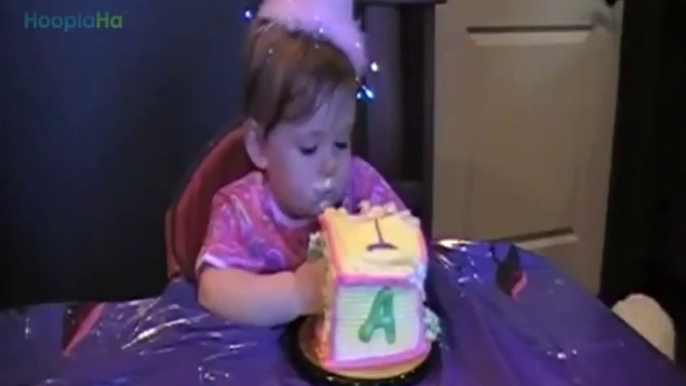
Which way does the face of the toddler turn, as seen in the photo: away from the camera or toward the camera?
toward the camera

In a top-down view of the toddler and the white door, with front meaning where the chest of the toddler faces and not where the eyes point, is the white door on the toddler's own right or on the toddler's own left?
on the toddler's own left

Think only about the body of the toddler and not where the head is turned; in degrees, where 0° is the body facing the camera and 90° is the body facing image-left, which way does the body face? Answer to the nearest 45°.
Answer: approximately 315°
